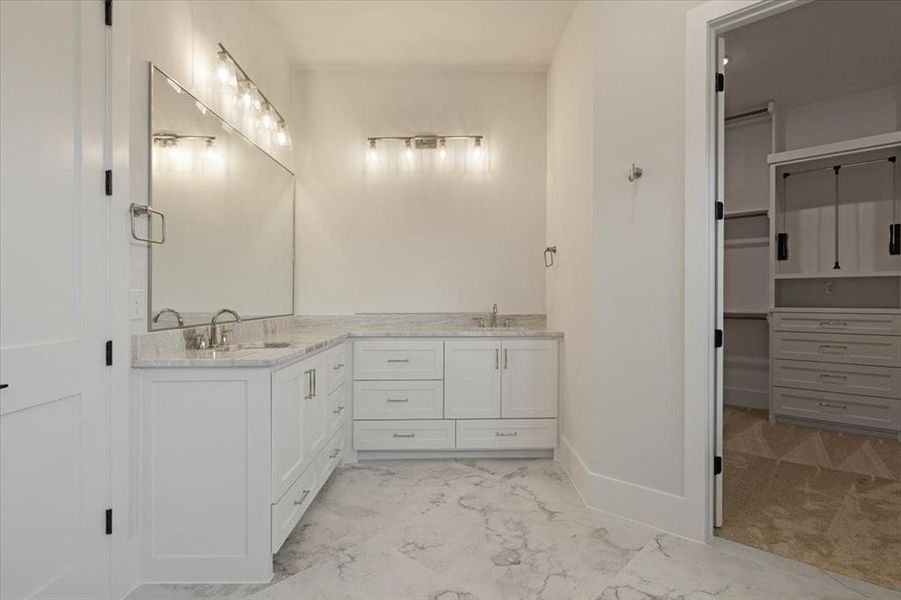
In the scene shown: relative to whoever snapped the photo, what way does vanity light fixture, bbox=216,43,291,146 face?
facing the viewer and to the right of the viewer

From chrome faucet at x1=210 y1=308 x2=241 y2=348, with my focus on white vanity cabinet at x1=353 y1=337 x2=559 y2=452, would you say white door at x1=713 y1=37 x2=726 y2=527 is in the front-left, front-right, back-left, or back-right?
front-right

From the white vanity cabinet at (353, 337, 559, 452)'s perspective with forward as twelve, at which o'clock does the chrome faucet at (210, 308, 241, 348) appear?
The chrome faucet is roughly at 2 o'clock from the white vanity cabinet.

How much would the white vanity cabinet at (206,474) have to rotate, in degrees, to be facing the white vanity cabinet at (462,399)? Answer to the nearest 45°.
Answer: approximately 45° to its left

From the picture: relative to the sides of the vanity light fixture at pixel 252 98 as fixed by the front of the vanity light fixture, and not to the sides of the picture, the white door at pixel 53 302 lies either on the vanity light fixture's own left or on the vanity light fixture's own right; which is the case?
on the vanity light fixture's own right

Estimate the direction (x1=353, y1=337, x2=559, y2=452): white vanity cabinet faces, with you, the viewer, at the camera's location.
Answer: facing the viewer

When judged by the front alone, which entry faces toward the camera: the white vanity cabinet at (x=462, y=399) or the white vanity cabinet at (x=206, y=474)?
the white vanity cabinet at (x=462, y=399)

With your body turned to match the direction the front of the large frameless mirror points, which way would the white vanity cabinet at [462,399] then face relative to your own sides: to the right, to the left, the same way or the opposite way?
to the right

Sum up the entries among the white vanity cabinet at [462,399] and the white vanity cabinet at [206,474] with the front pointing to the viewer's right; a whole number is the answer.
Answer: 1

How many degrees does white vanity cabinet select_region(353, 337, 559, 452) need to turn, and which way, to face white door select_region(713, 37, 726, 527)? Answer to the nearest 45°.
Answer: approximately 45° to its left

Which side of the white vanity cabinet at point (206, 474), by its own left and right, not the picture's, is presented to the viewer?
right
